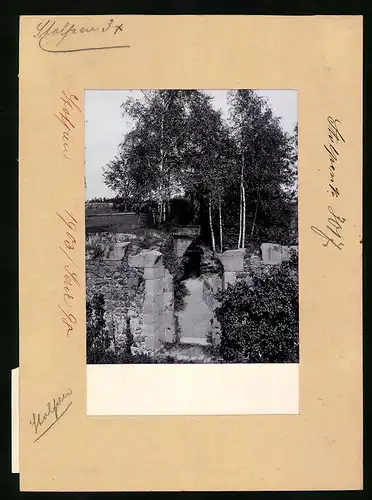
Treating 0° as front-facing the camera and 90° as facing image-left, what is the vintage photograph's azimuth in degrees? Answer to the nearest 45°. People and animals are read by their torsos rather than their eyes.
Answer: approximately 0°
